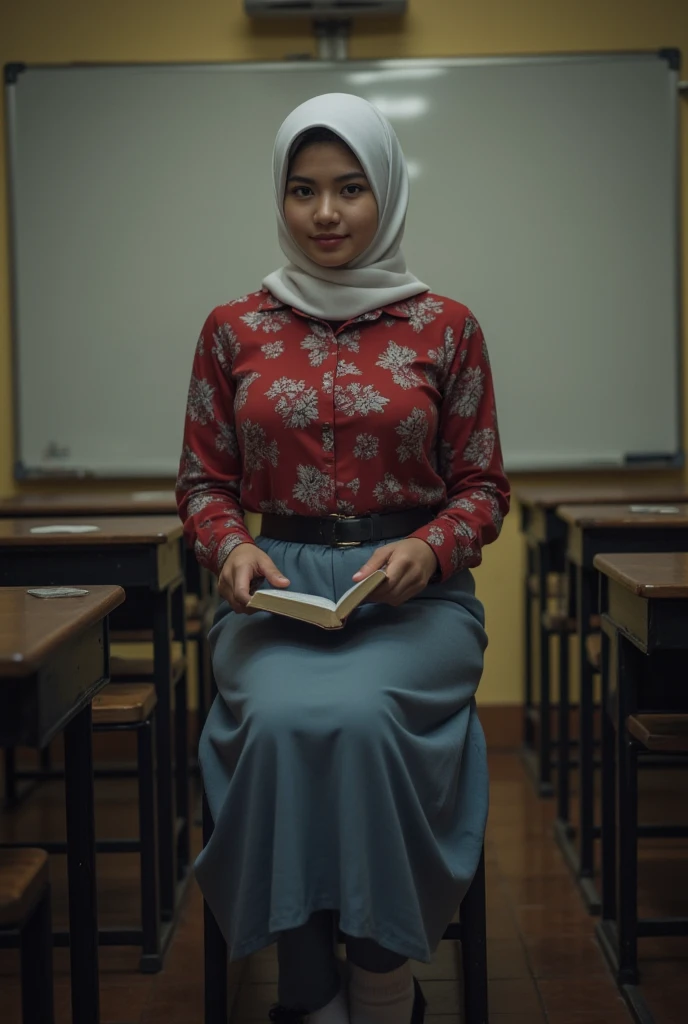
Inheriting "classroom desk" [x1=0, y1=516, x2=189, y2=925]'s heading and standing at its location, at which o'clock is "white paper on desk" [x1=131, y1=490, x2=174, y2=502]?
The white paper on desk is roughly at 6 o'clock from the classroom desk.

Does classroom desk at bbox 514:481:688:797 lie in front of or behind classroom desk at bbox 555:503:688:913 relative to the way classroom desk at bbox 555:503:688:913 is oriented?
behind

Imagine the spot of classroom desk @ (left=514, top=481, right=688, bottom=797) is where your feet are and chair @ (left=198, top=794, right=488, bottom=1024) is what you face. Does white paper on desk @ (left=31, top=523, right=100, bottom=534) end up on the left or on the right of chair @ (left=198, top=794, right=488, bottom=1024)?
right

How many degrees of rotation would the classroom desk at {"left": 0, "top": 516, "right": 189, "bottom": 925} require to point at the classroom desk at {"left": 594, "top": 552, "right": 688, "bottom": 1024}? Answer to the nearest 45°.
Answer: approximately 45° to its left

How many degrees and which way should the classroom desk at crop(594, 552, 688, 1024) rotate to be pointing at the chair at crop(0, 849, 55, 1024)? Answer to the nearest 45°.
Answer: approximately 45° to its right

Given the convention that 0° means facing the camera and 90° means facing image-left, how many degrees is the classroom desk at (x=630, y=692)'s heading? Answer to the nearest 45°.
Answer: approximately 0°

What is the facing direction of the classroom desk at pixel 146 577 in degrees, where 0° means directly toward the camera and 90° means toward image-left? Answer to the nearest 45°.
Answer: approximately 0°

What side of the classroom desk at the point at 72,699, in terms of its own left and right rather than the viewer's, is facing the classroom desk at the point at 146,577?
back
